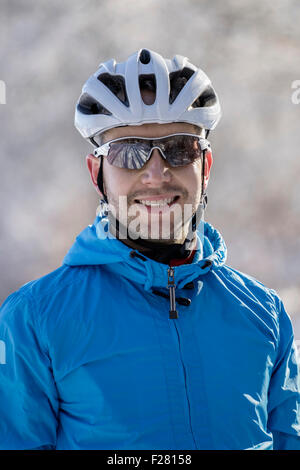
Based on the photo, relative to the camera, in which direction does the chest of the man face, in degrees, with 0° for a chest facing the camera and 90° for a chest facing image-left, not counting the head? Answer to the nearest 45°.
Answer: approximately 0°
